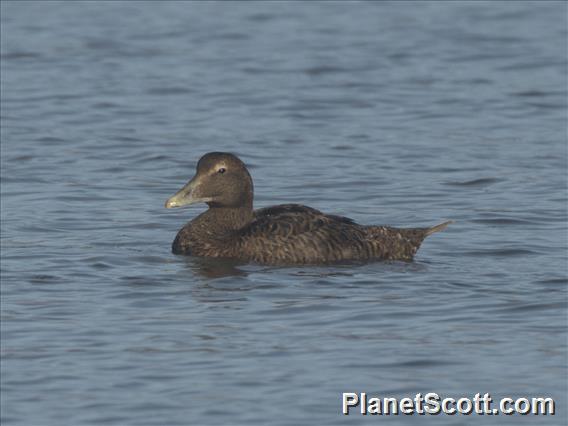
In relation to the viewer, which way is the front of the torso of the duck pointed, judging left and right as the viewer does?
facing to the left of the viewer
